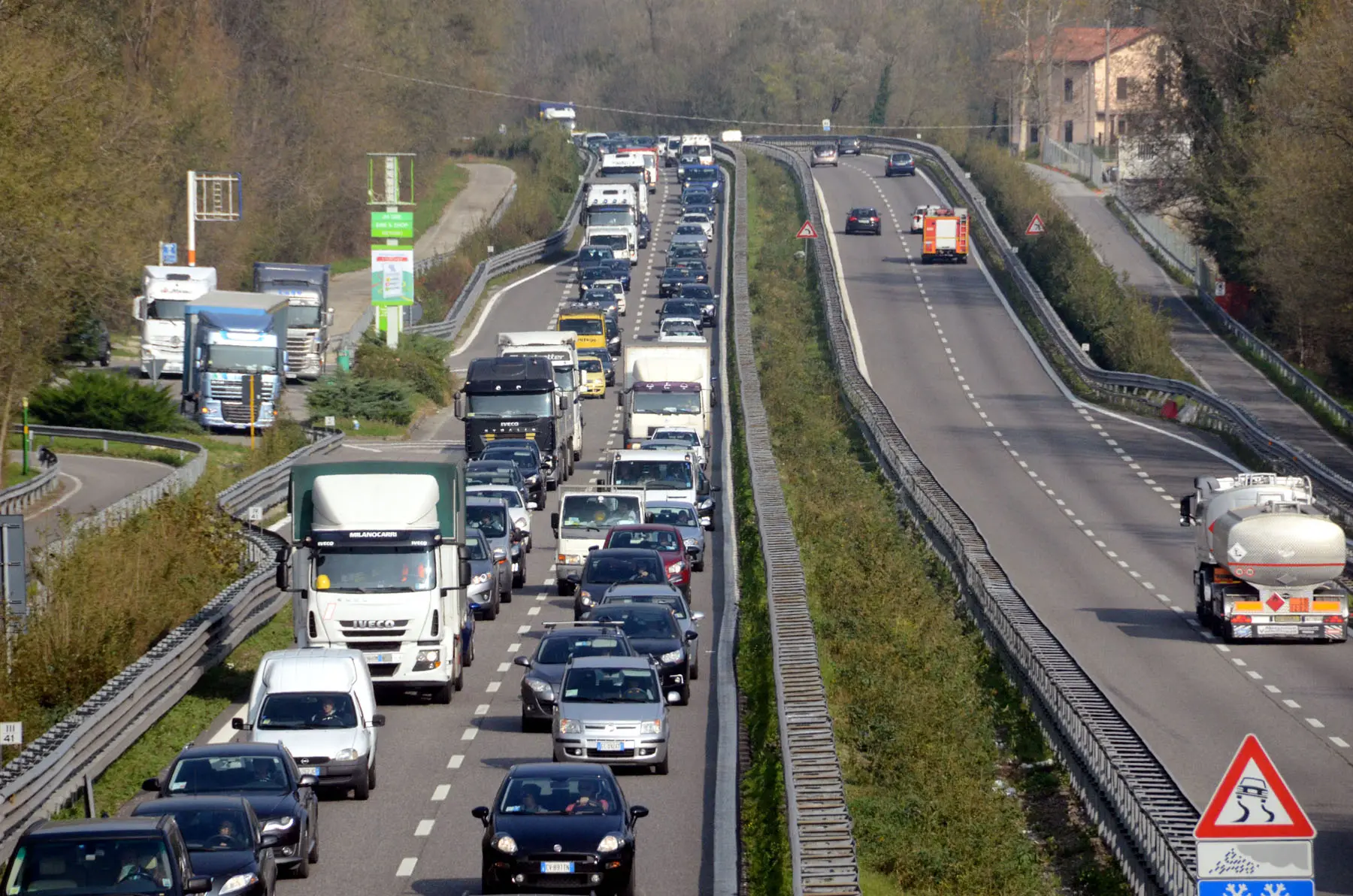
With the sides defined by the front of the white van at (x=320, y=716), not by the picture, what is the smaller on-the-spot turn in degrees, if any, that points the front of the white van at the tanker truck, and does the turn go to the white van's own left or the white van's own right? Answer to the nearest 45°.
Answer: approximately 135° to the white van's own left

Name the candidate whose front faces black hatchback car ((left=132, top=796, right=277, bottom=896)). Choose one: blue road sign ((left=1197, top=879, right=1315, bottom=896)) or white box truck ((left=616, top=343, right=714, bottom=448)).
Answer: the white box truck

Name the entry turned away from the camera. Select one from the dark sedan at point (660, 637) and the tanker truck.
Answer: the tanker truck

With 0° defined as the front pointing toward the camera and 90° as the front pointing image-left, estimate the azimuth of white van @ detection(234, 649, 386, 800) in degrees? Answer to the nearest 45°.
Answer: approximately 0°

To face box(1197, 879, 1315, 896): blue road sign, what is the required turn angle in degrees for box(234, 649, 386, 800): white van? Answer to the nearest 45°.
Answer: approximately 45° to its left

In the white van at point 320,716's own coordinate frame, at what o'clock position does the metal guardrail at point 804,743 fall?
The metal guardrail is roughly at 9 o'clock from the white van.

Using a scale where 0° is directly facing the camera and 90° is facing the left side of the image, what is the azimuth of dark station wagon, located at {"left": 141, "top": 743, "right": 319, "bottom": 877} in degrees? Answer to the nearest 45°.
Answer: approximately 0°

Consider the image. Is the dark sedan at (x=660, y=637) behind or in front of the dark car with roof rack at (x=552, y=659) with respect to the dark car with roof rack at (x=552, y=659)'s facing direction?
behind

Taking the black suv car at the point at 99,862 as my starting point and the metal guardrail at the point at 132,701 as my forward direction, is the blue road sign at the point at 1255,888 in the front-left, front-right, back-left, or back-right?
back-right

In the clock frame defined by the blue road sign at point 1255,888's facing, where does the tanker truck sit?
The tanker truck is roughly at 6 o'clock from the blue road sign.

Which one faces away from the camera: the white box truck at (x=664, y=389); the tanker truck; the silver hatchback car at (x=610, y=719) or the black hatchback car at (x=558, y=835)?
the tanker truck

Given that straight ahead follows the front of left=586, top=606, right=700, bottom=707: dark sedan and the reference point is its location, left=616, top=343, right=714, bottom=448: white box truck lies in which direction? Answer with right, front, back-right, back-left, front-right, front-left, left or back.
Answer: back

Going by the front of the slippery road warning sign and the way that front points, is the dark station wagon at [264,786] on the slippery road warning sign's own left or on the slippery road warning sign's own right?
on the slippery road warning sign's own right

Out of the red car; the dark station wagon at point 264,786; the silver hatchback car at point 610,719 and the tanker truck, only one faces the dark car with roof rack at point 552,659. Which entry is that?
the red car

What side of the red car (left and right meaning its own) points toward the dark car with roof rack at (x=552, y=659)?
front
